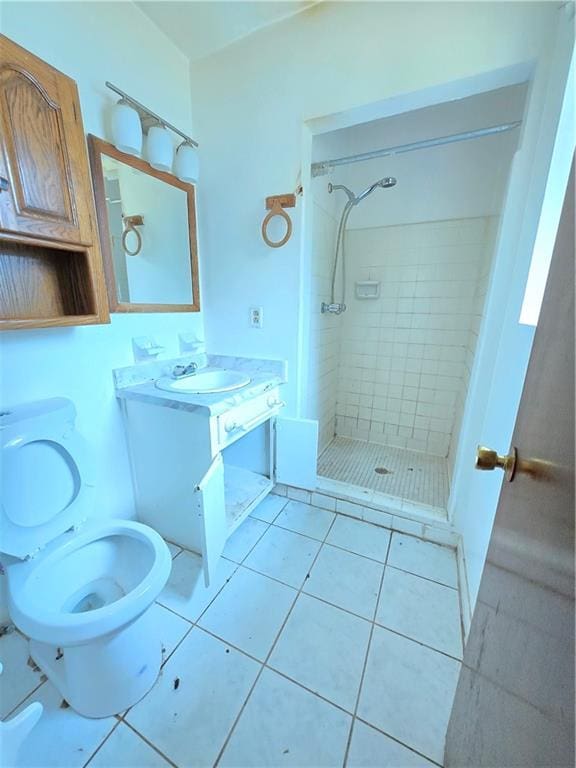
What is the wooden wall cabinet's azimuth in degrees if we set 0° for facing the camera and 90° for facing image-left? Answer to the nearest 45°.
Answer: approximately 315°

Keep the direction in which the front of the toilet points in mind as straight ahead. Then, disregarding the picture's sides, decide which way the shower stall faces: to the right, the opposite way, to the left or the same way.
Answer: to the right

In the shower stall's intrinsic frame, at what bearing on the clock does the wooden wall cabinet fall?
The wooden wall cabinet is roughly at 1 o'clock from the shower stall.

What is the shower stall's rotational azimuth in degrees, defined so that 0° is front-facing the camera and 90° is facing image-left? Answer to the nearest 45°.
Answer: approximately 0°

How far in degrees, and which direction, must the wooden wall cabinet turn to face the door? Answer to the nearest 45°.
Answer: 0° — it already faces it

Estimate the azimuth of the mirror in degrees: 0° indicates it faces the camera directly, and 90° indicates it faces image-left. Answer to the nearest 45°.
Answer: approximately 315°
